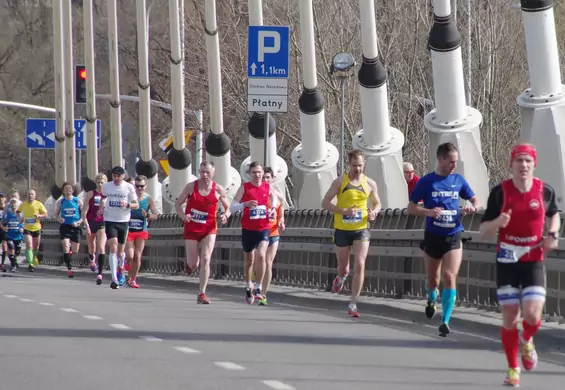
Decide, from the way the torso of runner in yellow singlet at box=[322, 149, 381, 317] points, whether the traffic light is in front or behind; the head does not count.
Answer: behind

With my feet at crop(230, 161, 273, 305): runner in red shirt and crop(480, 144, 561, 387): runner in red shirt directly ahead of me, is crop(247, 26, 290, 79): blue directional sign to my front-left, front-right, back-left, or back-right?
back-left
